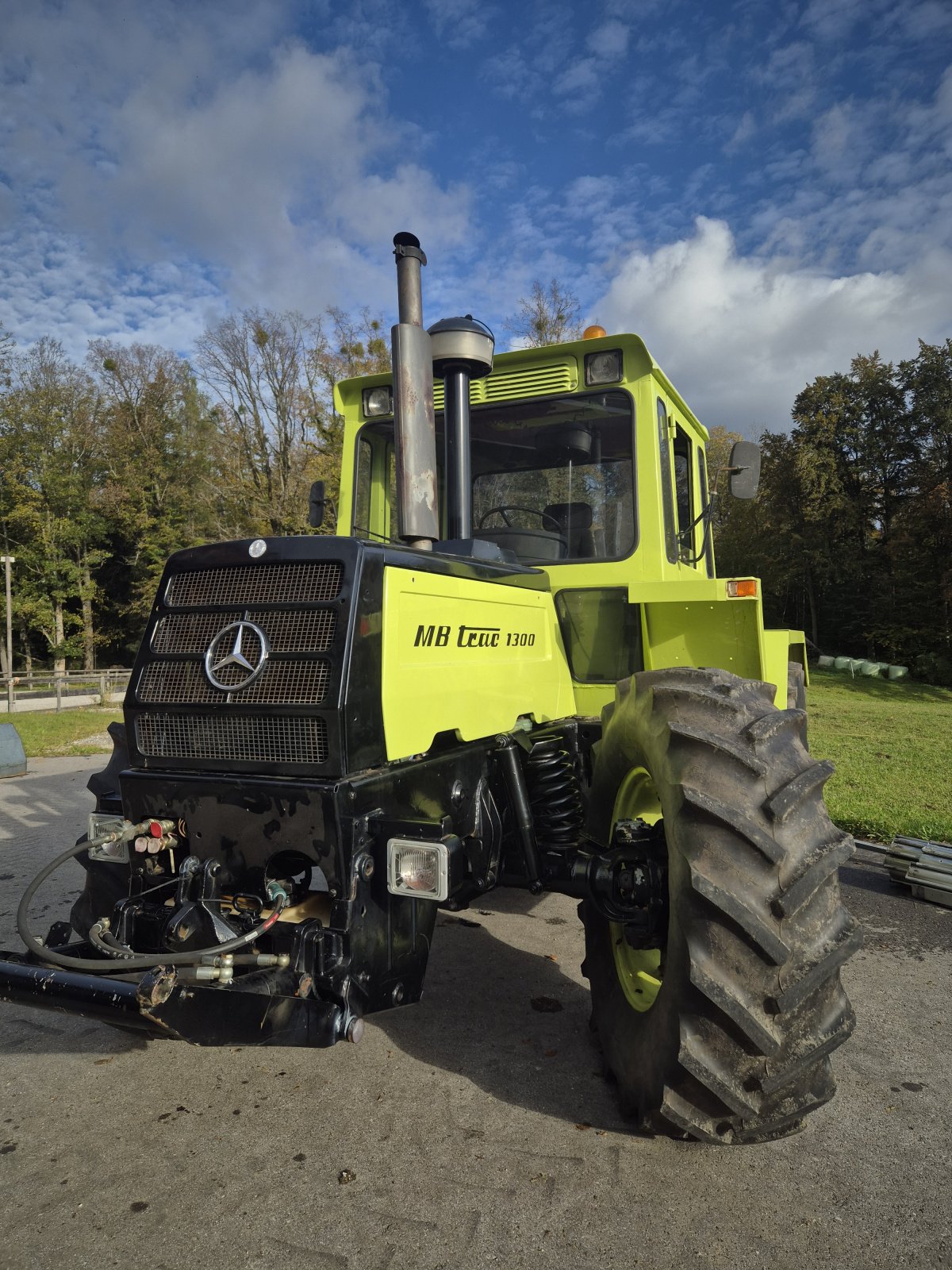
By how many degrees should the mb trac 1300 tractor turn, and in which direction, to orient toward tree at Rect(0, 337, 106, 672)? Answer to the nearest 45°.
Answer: approximately 90° to its right

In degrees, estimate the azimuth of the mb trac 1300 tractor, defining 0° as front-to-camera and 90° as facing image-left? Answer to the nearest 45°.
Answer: approximately 45°

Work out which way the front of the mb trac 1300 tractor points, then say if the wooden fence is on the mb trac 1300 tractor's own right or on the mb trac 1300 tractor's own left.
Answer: on the mb trac 1300 tractor's own right

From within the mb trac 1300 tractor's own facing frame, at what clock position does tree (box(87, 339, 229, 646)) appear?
The tree is roughly at 4 o'clock from the mb trac 1300 tractor.
